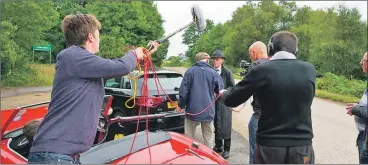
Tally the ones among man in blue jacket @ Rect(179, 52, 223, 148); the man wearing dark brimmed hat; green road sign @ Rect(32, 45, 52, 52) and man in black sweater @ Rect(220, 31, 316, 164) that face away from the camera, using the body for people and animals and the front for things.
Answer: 2

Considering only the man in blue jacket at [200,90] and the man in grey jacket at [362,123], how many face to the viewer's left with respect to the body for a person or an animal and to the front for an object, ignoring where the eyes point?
1

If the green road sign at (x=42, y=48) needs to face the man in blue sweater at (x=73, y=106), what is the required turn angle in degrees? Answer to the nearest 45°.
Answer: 0° — it already faces them

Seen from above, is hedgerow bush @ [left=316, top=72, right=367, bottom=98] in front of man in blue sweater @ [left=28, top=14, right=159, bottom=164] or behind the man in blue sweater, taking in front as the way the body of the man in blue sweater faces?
in front

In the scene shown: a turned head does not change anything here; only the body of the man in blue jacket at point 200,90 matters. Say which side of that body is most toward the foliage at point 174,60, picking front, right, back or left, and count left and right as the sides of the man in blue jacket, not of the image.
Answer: front

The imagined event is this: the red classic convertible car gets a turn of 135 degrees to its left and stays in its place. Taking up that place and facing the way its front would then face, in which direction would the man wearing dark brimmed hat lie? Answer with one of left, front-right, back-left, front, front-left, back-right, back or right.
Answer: back-left

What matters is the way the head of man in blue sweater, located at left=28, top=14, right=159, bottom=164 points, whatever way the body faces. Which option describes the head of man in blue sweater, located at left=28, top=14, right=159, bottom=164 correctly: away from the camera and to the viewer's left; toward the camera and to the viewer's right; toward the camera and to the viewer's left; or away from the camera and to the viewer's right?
away from the camera and to the viewer's right
